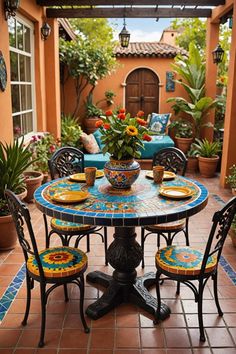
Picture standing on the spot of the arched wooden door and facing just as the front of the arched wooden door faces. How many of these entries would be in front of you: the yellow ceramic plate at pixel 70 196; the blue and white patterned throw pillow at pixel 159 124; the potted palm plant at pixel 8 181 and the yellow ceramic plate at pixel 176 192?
4

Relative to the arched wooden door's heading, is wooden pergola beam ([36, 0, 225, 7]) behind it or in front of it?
in front

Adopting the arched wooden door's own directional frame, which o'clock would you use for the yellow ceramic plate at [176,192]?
The yellow ceramic plate is roughly at 12 o'clock from the arched wooden door.

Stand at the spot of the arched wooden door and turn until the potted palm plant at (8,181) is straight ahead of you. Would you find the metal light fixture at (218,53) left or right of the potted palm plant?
left

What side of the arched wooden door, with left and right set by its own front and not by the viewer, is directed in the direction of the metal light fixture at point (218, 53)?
front

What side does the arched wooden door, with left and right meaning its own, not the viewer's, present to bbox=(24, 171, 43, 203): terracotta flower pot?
front

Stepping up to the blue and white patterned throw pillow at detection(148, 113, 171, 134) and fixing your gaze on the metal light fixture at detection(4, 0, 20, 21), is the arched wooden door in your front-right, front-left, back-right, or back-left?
back-right

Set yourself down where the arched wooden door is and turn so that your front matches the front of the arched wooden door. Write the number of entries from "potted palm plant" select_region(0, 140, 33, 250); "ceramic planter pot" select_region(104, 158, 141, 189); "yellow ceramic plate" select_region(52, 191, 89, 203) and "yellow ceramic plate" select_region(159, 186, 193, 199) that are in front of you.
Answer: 4

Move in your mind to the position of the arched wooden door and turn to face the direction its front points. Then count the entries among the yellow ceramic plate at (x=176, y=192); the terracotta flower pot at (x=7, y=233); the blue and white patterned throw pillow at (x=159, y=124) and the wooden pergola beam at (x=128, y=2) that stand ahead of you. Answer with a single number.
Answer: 4

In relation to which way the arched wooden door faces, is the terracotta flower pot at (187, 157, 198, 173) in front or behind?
in front

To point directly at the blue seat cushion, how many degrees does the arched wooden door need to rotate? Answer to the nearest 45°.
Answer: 0° — it already faces it

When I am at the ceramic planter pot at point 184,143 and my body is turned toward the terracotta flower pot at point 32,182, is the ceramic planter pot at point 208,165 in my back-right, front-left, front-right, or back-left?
front-left

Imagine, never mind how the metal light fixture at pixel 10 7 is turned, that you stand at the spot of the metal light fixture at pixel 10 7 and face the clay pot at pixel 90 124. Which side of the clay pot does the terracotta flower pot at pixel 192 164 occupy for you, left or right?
right

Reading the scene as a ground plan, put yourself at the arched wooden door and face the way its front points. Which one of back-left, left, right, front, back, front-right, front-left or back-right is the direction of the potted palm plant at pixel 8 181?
front

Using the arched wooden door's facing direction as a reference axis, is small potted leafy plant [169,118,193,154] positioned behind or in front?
in front

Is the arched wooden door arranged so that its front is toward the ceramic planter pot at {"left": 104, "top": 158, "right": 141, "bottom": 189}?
yes

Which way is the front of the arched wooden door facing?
toward the camera

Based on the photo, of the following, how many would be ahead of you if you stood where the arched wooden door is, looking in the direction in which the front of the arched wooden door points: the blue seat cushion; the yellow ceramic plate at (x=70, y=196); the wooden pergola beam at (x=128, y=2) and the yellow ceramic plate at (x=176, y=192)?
4
